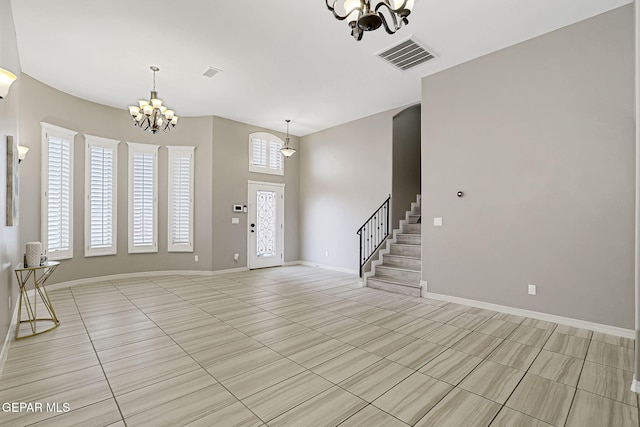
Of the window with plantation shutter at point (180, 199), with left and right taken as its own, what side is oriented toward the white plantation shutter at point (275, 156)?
left

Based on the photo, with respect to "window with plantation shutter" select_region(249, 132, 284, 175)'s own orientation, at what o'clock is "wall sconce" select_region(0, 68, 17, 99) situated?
The wall sconce is roughly at 2 o'clock from the window with plantation shutter.

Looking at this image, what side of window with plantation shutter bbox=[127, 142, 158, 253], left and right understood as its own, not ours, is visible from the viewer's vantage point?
front

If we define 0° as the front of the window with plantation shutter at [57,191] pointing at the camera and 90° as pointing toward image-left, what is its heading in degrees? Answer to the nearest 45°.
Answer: approximately 315°

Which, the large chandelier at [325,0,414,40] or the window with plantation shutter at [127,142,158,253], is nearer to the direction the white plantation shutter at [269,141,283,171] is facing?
the large chandelier

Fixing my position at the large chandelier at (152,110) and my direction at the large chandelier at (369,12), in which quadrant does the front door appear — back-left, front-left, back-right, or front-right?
back-left

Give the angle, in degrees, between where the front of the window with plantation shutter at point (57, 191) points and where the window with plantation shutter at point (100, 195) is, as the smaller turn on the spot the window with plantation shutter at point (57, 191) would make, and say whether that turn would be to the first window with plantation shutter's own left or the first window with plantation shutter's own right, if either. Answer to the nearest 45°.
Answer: approximately 90° to the first window with plantation shutter's own left

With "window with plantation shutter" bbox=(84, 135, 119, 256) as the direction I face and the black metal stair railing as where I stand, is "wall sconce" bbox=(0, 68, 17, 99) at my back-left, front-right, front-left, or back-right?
front-left

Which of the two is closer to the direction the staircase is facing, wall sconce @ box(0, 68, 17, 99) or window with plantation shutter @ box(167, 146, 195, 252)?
the wall sconce

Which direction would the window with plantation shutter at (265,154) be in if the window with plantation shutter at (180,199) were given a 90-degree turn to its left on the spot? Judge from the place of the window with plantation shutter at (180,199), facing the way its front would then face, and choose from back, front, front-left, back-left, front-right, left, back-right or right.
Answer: front

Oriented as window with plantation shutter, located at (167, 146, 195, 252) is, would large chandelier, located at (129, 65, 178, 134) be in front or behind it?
in front

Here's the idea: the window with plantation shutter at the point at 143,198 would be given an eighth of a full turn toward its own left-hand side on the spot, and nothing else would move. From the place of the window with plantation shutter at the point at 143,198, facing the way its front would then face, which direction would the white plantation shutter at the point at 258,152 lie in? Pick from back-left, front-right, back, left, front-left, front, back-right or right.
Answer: front-left

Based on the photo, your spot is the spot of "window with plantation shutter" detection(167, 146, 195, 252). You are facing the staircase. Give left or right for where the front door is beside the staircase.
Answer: left

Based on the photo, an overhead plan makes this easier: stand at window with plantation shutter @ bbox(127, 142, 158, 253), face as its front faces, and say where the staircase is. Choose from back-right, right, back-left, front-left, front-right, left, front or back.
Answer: front-left

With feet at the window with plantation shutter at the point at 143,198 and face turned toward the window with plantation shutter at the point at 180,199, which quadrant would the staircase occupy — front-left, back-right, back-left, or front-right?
front-right

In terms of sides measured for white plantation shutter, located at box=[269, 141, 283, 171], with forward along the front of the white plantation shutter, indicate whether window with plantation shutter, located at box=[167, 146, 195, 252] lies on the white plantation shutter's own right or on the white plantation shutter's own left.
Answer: on the white plantation shutter's own right

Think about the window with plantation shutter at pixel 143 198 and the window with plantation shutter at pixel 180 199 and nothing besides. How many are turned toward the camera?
2

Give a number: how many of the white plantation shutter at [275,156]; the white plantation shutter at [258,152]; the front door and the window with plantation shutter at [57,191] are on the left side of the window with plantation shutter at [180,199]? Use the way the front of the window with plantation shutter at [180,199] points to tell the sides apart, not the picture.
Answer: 3
